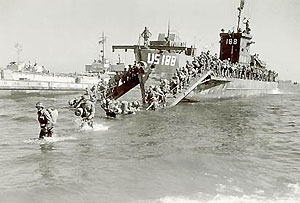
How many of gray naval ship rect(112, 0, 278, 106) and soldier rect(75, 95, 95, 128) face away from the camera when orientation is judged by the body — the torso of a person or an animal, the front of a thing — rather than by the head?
0

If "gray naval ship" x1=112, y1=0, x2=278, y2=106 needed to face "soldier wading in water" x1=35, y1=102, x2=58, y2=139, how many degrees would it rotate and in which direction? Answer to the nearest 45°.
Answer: approximately 45° to its left

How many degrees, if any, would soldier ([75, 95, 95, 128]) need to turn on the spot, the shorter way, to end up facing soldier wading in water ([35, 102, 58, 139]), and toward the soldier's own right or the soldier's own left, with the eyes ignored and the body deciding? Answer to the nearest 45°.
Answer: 0° — they already face them

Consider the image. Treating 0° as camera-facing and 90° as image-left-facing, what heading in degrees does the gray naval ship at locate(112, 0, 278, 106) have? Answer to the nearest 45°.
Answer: approximately 45°

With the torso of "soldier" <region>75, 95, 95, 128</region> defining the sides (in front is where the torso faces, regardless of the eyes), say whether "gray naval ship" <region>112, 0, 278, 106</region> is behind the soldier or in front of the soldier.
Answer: behind

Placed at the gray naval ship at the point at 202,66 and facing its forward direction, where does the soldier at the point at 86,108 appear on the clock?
The soldier is roughly at 11 o'clock from the gray naval ship.

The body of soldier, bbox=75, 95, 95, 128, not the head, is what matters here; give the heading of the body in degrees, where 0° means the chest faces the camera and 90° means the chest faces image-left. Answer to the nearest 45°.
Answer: approximately 45°

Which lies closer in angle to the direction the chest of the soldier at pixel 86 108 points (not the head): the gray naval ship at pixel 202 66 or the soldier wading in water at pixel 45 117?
the soldier wading in water
